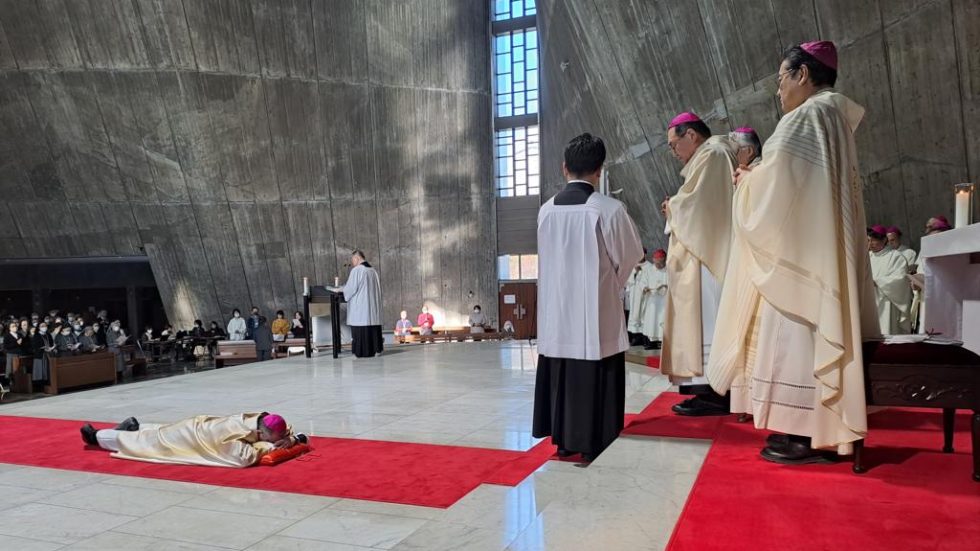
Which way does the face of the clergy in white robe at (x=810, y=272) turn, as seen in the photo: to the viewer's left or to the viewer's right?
to the viewer's left

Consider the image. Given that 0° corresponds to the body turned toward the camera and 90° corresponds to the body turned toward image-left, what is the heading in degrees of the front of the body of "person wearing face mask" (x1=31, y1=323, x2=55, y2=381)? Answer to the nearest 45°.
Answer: approximately 315°

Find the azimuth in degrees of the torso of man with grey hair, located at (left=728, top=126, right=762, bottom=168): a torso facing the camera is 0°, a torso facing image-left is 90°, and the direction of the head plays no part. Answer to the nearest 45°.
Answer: approximately 90°

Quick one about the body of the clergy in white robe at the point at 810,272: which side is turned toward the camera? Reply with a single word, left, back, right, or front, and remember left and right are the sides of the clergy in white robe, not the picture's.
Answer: left

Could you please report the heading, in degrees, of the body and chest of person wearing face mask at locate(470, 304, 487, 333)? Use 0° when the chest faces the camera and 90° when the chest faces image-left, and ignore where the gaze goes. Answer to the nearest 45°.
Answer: approximately 0°

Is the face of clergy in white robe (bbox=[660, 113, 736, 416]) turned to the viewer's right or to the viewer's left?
to the viewer's left

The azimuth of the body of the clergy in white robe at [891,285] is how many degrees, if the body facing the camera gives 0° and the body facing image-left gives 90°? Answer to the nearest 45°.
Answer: approximately 45°

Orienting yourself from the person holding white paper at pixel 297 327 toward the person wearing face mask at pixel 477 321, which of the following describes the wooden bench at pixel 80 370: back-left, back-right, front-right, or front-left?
back-right

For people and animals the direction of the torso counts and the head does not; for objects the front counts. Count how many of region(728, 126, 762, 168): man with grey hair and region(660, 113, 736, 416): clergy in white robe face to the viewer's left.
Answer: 2

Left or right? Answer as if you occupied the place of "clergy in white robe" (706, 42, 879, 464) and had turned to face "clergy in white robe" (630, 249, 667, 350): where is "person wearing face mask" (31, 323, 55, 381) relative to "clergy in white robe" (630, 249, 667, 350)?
left

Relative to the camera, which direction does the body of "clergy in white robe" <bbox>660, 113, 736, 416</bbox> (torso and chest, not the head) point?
to the viewer's left
